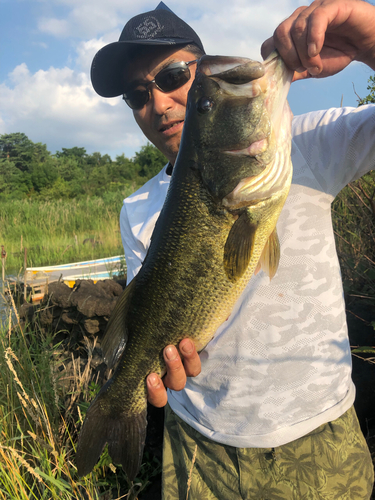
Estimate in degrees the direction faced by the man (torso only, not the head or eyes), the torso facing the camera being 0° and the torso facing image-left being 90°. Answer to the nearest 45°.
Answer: approximately 0°
